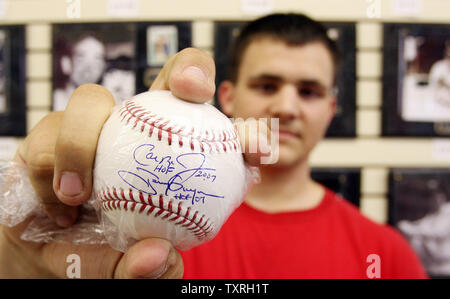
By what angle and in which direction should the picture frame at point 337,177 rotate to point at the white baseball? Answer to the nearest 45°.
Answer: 0° — it already faces it

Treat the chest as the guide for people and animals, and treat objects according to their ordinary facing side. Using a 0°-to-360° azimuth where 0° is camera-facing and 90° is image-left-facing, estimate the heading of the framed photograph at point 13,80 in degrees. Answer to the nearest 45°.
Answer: approximately 0°

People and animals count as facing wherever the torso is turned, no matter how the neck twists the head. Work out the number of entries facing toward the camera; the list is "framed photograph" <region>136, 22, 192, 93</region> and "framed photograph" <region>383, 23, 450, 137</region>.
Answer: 2

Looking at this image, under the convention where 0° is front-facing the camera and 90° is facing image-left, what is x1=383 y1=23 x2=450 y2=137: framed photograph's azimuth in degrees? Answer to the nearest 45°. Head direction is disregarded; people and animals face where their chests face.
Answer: approximately 0°
